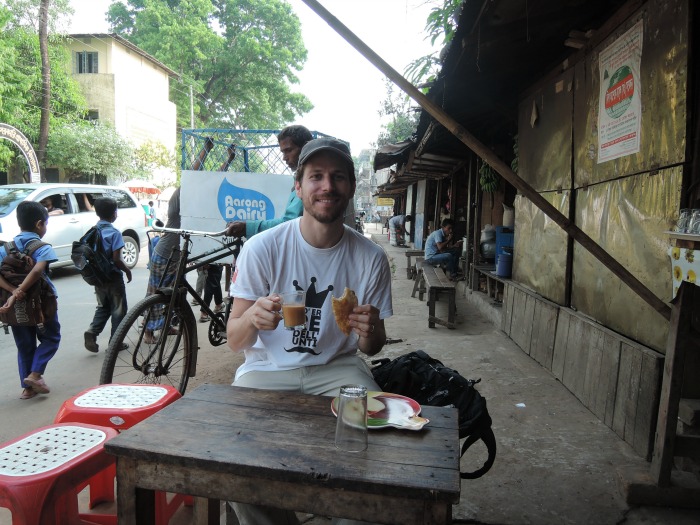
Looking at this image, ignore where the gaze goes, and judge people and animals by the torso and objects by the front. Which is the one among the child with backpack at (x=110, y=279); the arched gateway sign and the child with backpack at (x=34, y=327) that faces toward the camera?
the arched gateway sign

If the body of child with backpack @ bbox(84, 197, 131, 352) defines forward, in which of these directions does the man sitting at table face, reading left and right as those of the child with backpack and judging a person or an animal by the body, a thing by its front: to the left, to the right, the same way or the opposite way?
the opposite way

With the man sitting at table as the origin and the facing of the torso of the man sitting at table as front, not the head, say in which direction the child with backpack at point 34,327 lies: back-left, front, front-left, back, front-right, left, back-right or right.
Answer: back-right

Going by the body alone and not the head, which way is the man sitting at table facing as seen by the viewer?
toward the camera

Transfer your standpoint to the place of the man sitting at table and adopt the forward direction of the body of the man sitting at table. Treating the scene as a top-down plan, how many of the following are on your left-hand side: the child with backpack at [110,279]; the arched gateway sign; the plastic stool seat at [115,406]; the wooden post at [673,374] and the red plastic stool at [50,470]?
1

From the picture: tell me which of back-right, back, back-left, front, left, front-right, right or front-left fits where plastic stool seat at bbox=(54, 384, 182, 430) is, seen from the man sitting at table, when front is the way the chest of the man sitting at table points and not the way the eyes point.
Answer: right

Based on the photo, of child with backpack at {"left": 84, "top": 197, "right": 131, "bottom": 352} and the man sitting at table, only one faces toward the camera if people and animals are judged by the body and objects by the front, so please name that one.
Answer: the man sitting at table

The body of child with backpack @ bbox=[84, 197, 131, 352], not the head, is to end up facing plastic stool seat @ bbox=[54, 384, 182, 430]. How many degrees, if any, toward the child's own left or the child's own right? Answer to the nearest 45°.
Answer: approximately 135° to the child's own right

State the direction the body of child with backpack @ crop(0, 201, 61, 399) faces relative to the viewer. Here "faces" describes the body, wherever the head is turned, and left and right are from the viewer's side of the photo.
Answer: facing away from the viewer and to the right of the viewer

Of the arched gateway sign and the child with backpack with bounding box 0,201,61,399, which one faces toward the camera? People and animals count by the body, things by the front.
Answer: the arched gateway sign

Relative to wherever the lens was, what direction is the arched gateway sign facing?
facing the viewer

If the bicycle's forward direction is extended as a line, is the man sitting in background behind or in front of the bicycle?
behind

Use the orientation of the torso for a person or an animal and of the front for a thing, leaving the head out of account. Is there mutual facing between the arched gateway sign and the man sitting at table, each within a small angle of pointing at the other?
no

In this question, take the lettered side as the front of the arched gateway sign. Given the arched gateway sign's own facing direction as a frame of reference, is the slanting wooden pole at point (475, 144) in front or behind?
in front

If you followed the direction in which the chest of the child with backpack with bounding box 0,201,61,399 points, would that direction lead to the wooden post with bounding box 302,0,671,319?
no

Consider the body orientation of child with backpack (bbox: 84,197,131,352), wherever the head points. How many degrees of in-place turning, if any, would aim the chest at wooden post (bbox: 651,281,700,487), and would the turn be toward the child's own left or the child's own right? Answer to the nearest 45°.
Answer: approximately 90° to the child's own right
